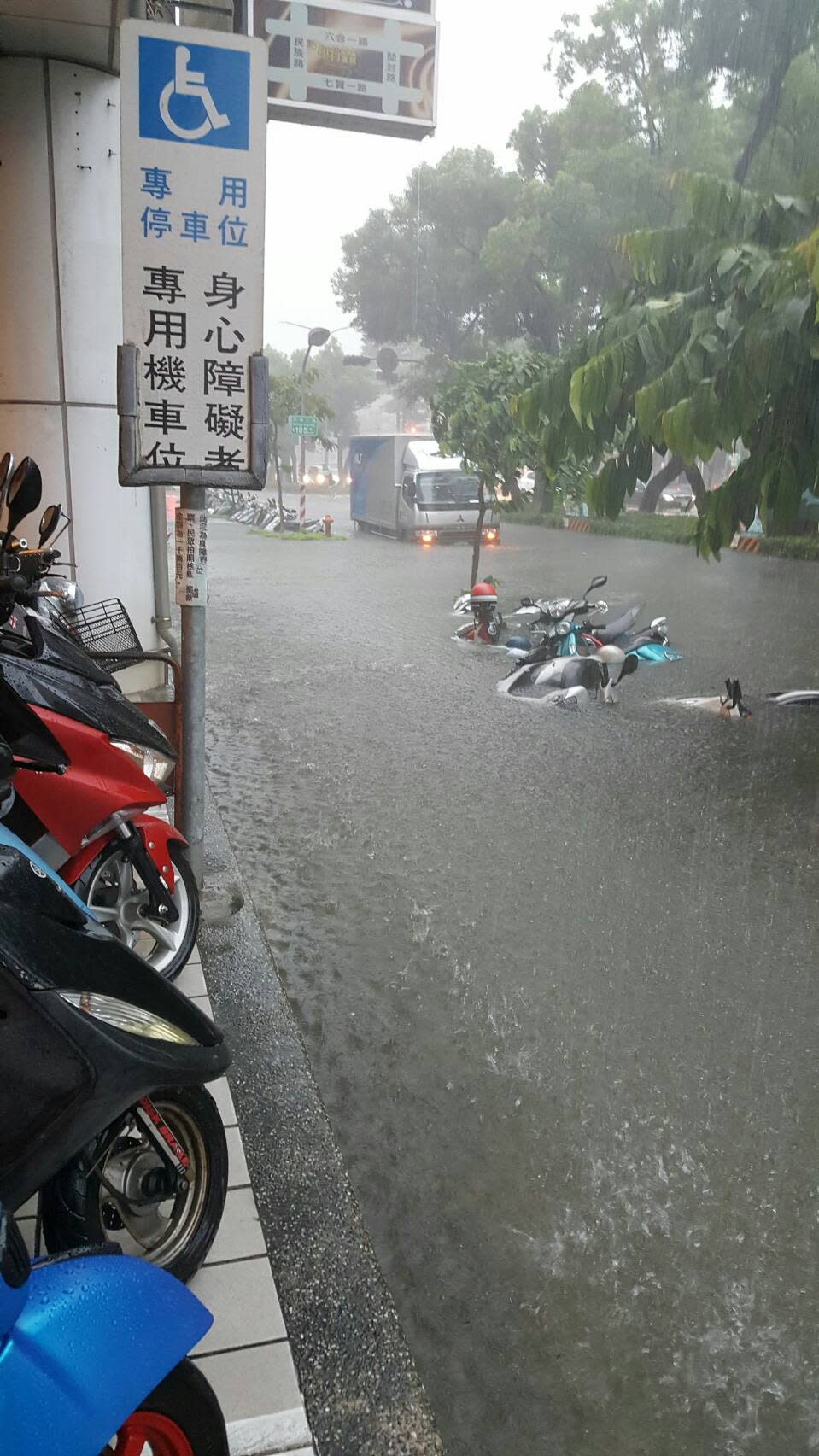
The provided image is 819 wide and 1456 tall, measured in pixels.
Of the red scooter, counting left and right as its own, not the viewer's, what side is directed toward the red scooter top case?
left

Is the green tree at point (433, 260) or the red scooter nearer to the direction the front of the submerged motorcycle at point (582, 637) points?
the red scooter

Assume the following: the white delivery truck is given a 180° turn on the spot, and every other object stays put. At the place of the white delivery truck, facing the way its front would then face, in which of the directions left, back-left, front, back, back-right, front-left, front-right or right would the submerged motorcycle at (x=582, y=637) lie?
back-left

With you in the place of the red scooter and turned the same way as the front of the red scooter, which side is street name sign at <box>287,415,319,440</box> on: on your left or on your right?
on your left

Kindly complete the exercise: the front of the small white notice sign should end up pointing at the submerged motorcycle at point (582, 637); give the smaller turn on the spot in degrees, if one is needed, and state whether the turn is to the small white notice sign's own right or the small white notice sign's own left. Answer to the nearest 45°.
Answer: approximately 135° to the small white notice sign's own left

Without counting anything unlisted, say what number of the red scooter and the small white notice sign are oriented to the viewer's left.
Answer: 0

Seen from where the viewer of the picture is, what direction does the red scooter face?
facing the viewer and to the right of the viewer

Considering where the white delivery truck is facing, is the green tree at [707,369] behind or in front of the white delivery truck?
in front

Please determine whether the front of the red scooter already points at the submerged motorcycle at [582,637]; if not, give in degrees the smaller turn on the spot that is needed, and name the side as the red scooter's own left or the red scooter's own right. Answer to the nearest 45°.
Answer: approximately 90° to the red scooter's own left

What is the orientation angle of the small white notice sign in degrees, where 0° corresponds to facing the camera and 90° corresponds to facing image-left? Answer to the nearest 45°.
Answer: approximately 0°

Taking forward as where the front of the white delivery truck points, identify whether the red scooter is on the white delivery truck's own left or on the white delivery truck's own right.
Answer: on the white delivery truck's own right

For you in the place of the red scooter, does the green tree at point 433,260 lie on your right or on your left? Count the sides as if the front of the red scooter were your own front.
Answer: on your left

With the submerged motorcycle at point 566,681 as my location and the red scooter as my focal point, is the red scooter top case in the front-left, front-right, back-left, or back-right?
back-right
